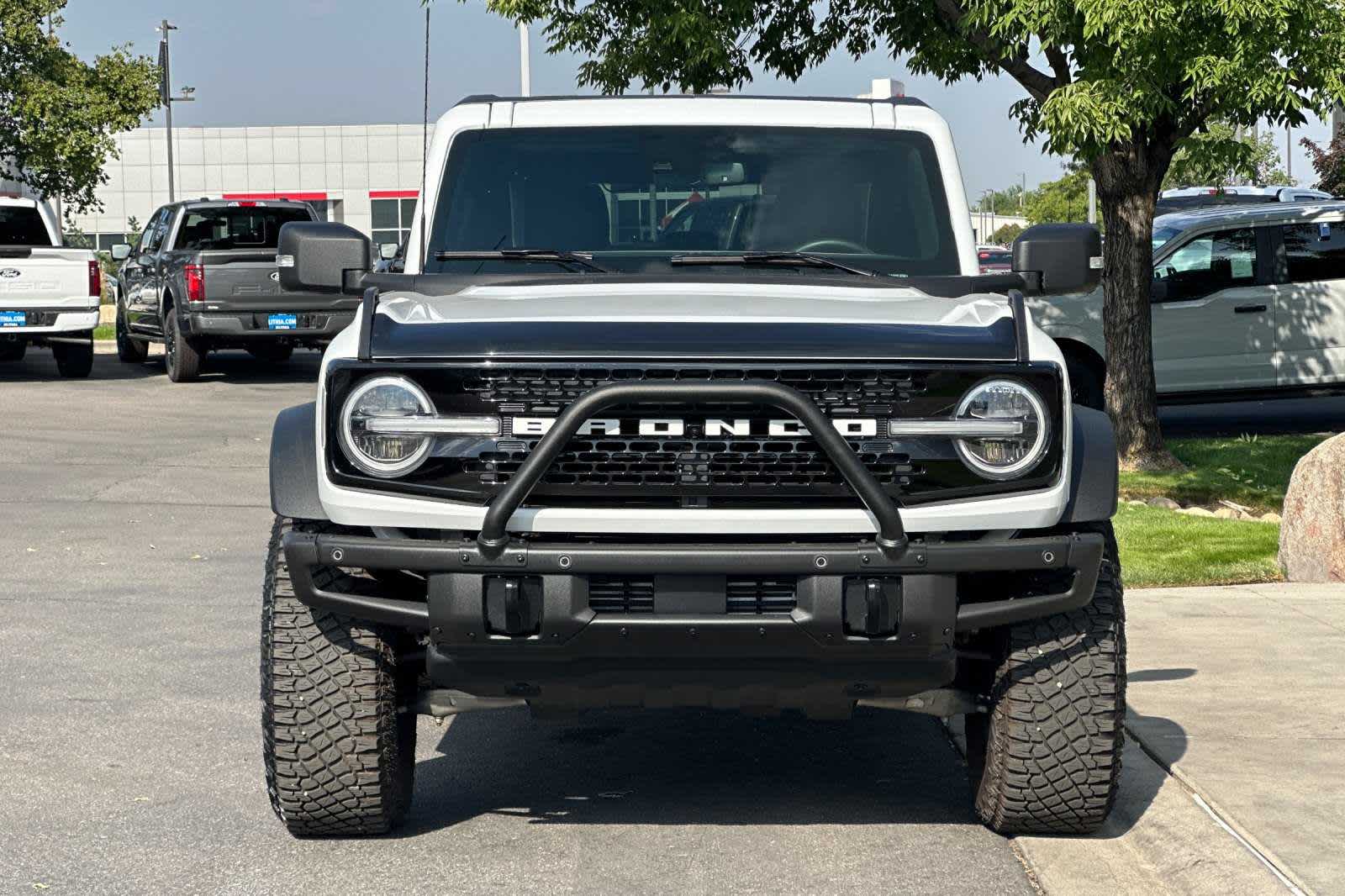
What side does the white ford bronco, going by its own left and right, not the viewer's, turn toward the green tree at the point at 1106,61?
back

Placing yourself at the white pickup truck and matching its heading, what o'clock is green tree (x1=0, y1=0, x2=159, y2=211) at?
The green tree is roughly at 12 o'clock from the white pickup truck.

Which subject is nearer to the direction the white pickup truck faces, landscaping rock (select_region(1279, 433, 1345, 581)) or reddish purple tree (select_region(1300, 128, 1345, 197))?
the reddish purple tree

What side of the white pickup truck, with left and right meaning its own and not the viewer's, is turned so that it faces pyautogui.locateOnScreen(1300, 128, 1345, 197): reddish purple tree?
right

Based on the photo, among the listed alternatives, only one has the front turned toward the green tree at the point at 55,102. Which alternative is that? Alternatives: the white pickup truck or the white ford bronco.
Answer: the white pickup truck

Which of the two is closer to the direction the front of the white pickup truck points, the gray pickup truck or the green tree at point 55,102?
the green tree

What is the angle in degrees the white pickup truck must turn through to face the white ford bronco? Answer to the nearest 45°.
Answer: approximately 180°

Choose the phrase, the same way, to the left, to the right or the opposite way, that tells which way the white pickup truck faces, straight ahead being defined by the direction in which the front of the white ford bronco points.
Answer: the opposite way

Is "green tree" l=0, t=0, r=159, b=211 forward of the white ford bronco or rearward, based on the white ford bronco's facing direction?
rearward

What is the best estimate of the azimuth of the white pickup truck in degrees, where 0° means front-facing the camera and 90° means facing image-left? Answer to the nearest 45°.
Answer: approximately 180°

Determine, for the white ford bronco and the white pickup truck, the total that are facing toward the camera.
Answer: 1
